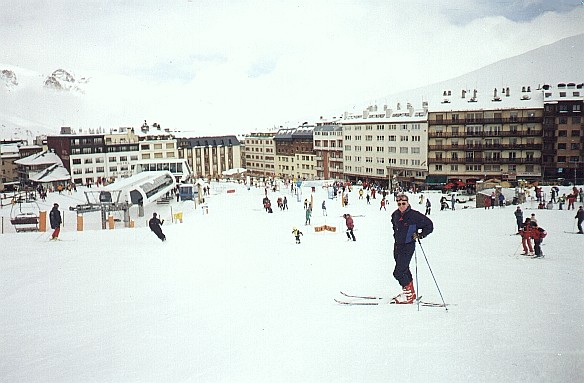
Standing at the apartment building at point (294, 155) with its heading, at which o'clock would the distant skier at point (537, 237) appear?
The distant skier is roughly at 10 o'clock from the apartment building.

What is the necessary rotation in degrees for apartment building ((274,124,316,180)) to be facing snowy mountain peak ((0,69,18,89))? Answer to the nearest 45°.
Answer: approximately 90° to its right

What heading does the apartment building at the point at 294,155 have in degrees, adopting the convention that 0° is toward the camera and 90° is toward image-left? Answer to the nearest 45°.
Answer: approximately 0°

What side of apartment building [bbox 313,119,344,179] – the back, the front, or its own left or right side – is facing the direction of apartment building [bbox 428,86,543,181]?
left

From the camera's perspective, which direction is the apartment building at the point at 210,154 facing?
toward the camera

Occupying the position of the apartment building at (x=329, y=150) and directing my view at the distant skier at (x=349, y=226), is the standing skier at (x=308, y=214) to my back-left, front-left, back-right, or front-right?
front-right

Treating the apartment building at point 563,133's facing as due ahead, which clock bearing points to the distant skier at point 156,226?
The distant skier is roughly at 2 o'clock from the apartment building.

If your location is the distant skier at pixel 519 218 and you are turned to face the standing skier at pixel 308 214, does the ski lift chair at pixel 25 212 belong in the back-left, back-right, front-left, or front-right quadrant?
front-left

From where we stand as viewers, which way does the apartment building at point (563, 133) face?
facing the viewer

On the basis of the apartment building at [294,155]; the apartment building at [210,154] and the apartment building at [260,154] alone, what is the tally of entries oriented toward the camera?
3

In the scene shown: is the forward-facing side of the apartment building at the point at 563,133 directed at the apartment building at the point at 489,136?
no

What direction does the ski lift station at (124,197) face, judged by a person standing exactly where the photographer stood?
facing the viewer and to the left of the viewer

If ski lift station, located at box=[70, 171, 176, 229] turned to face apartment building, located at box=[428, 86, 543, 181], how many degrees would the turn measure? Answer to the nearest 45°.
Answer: approximately 135° to its left

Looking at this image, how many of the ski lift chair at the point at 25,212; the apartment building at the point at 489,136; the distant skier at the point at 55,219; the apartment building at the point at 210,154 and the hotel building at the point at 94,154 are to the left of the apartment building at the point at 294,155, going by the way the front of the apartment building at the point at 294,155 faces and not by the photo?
1

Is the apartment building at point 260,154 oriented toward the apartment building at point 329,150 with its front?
no
